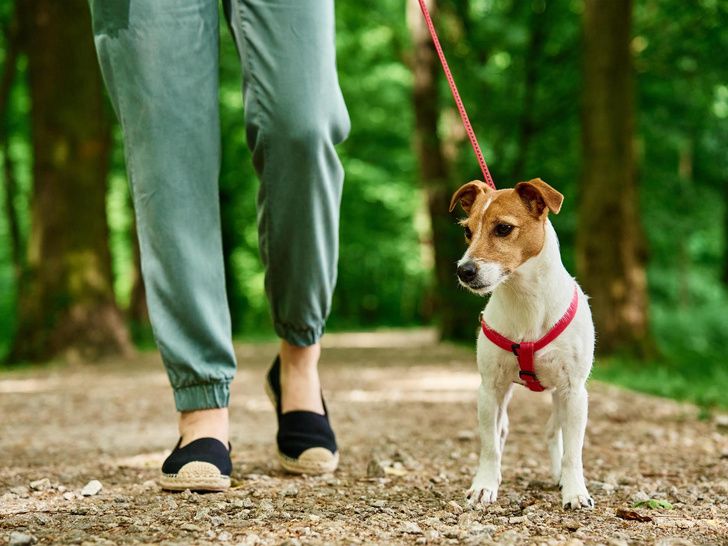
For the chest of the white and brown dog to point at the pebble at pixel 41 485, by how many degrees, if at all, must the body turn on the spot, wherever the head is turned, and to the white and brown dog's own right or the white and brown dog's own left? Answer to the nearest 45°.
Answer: approximately 90° to the white and brown dog's own right

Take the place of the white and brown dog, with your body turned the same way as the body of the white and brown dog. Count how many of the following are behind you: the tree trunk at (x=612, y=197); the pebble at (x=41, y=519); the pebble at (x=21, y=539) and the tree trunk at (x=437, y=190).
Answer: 2

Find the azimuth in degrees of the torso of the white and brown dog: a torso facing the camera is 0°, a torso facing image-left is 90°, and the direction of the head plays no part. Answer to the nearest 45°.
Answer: approximately 0°

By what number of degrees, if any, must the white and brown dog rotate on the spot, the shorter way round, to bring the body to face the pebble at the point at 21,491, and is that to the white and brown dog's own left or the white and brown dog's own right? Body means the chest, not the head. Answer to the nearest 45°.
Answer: approximately 90° to the white and brown dog's own right

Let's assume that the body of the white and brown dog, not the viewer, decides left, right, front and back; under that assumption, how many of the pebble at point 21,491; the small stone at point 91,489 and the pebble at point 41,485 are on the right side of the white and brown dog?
3

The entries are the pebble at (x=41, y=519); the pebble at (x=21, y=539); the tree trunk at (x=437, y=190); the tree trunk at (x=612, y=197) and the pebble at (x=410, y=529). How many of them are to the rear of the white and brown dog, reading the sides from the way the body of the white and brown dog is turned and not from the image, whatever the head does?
2

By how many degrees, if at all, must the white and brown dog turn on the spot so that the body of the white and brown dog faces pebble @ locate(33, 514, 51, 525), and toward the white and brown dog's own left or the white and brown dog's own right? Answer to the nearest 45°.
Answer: approximately 45° to the white and brown dog's own right

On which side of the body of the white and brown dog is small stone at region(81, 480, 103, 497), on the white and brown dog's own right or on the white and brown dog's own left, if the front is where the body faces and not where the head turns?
on the white and brown dog's own right
